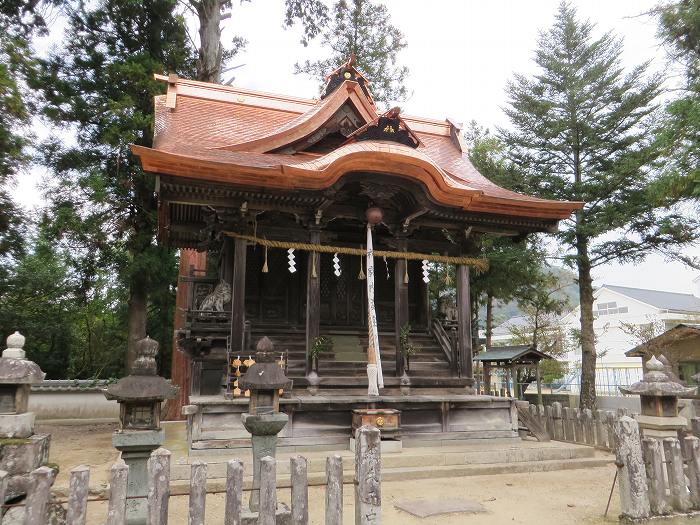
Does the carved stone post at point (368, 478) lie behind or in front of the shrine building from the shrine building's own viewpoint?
in front

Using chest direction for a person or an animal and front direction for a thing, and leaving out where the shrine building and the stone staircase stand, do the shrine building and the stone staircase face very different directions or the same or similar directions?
same or similar directions

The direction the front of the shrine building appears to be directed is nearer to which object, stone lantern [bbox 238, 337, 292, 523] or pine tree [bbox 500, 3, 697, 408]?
the stone lantern

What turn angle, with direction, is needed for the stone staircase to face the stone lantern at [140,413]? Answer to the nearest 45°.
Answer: approximately 90° to its right

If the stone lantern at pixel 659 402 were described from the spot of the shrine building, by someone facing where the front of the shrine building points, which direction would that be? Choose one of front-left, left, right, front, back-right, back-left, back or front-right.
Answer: front

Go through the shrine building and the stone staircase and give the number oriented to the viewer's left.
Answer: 0

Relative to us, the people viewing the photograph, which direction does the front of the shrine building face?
facing the viewer and to the right of the viewer

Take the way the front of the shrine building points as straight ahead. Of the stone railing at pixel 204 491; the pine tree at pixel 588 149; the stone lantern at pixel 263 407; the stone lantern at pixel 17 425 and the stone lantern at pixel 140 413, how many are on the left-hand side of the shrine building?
1

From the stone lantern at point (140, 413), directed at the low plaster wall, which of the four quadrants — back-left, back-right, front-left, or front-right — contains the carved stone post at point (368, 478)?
back-right

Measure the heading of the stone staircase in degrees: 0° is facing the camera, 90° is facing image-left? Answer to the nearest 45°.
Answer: approximately 315°

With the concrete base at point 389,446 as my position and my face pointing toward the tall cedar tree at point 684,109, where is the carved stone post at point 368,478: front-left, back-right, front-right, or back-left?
back-right
